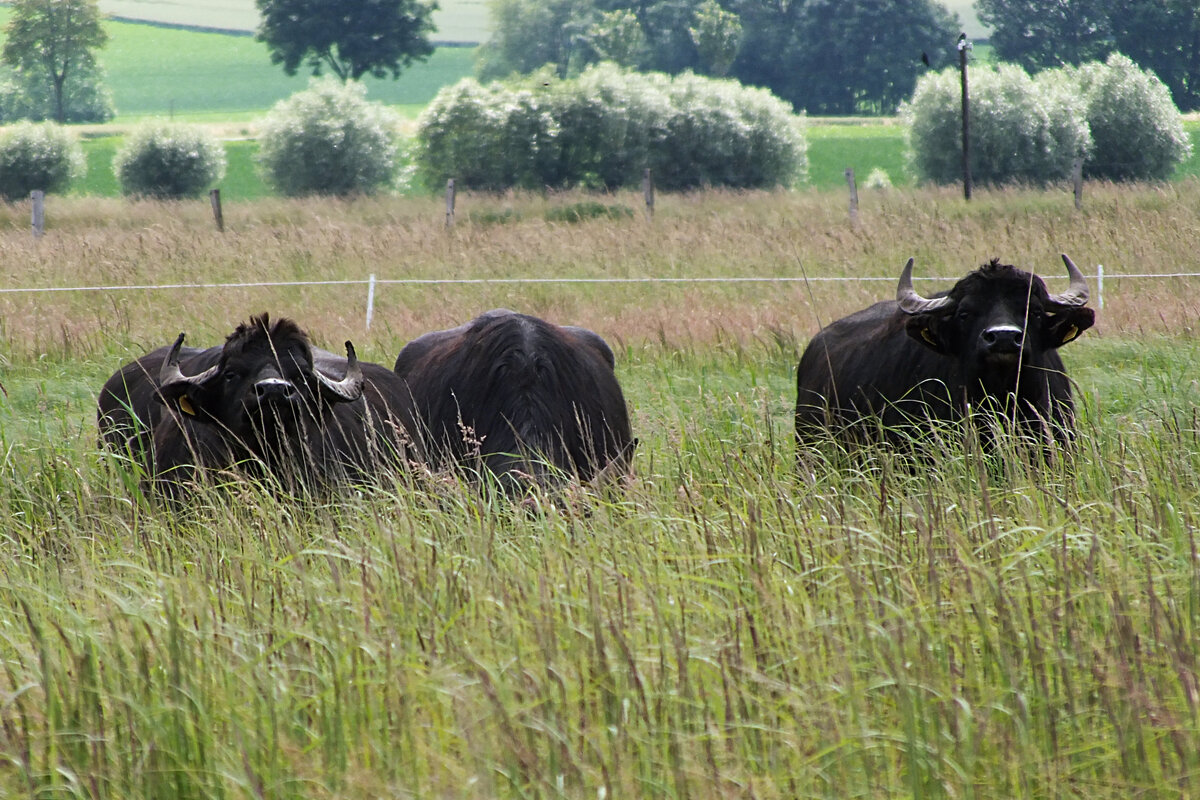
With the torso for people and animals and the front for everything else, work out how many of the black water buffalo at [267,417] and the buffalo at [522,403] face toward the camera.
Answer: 1

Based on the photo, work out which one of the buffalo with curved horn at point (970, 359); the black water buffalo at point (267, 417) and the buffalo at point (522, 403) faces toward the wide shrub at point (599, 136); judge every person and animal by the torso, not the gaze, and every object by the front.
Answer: the buffalo

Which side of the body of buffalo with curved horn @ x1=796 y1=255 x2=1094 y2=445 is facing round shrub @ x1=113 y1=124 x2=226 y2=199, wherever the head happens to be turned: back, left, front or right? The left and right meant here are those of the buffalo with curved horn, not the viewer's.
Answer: back

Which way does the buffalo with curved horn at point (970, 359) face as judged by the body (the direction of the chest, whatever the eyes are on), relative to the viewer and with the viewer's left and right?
facing the viewer and to the right of the viewer

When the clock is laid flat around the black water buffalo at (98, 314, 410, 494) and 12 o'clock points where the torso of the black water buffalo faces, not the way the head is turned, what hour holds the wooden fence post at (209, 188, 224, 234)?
The wooden fence post is roughly at 6 o'clock from the black water buffalo.

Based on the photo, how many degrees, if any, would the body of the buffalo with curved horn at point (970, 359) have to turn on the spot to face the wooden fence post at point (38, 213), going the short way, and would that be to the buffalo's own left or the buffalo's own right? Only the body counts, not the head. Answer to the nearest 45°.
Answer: approximately 180°

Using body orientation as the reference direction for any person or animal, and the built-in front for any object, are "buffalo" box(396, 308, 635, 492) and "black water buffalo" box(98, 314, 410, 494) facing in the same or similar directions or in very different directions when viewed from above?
very different directions

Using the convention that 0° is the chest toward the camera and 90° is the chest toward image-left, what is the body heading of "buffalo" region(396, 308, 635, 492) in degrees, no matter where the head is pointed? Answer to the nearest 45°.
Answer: approximately 180°

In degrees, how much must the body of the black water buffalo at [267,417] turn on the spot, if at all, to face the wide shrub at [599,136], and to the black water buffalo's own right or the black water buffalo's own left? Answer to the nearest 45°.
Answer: approximately 180°

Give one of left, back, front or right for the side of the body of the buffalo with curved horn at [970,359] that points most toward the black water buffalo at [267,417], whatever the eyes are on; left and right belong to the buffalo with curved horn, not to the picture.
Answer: right

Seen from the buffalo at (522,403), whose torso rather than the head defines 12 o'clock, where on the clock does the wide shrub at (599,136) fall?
The wide shrub is roughly at 12 o'clock from the buffalo.
